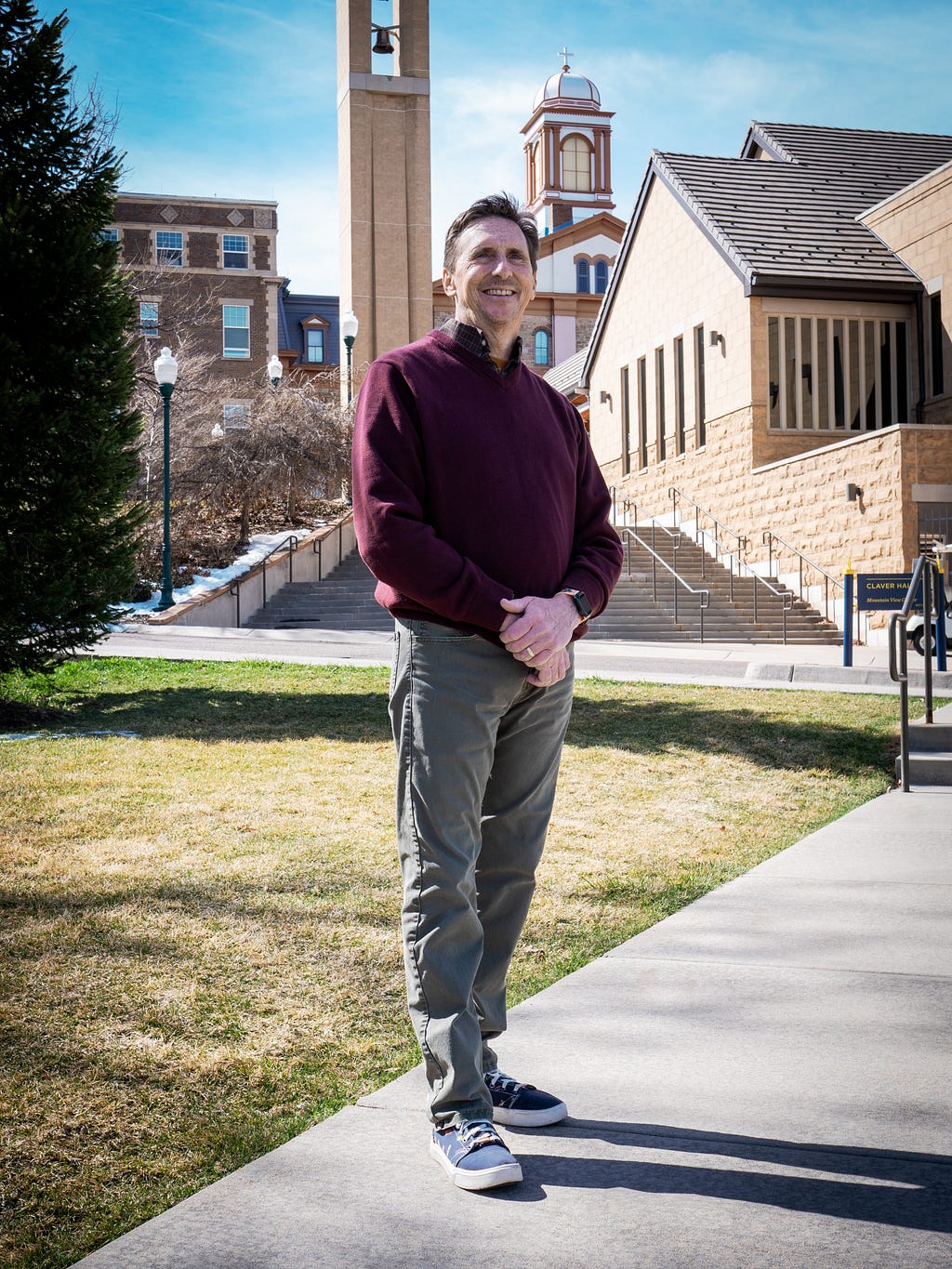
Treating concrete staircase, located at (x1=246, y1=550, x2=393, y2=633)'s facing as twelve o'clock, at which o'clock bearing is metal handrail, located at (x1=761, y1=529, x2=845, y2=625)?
The metal handrail is roughly at 9 o'clock from the concrete staircase.

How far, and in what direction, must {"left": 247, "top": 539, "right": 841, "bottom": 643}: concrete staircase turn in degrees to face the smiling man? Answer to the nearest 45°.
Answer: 0° — it already faces them

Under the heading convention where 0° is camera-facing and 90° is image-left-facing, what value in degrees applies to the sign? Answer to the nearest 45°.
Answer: approximately 0°

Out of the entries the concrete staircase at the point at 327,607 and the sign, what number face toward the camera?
2

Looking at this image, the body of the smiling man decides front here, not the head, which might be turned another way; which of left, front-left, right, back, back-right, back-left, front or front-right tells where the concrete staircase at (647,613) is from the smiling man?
back-left

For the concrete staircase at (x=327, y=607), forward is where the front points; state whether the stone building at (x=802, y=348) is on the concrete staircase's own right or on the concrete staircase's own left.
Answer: on the concrete staircase's own left

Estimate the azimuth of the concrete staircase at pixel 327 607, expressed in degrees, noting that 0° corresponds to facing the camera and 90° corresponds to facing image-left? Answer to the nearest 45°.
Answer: approximately 0°

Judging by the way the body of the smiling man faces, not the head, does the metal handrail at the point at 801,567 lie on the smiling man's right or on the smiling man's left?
on the smiling man's left

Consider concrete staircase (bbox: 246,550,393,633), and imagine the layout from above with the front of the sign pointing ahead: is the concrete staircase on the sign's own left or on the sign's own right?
on the sign's own right
